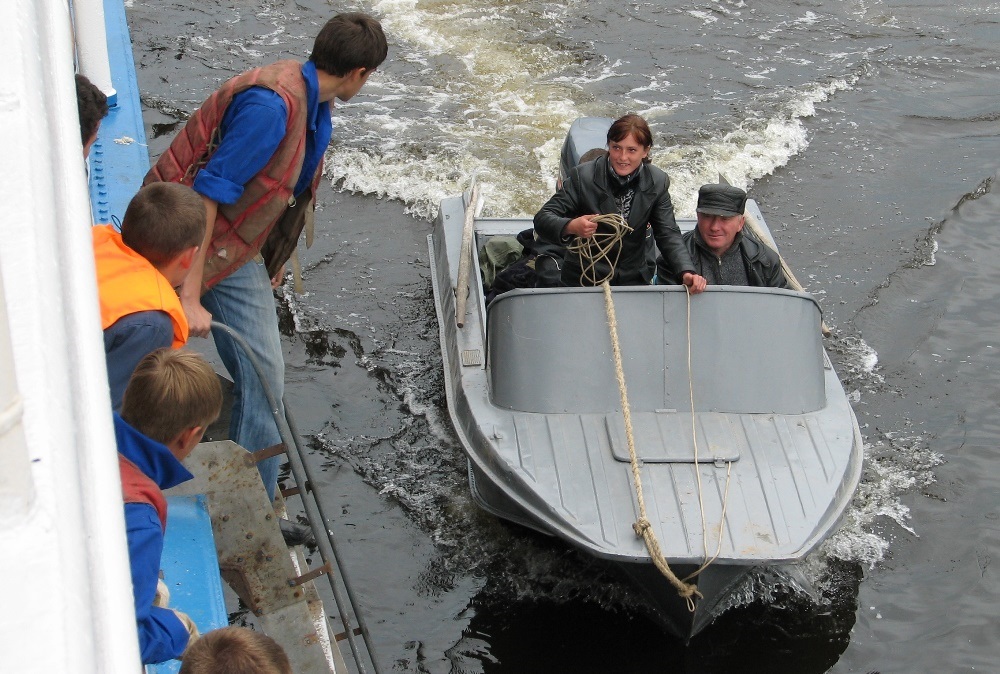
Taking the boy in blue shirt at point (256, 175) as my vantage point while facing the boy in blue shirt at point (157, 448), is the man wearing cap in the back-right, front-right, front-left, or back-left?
back-left

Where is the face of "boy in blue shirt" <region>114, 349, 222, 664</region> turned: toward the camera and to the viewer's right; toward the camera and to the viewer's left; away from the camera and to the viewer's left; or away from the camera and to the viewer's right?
away from the camera and to the viewer's right

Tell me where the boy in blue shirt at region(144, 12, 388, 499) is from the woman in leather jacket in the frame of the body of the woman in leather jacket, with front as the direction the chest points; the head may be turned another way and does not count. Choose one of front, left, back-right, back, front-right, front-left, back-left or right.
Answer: front-right

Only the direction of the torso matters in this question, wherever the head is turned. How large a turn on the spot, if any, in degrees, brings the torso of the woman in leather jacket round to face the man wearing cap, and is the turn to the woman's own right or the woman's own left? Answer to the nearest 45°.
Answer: approximately 90° to the woman's own left

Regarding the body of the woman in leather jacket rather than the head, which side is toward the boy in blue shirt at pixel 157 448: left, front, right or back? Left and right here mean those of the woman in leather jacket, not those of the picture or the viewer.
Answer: front

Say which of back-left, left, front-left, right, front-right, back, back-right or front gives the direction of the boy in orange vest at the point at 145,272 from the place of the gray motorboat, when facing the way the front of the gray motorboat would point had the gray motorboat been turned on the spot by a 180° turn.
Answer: back-left

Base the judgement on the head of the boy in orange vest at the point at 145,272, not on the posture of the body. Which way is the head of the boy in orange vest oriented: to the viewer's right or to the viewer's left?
to the viewer's right

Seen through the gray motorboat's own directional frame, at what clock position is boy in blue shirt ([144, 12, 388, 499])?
The boy in blue shirt is roughly at 2 o'clock from the gray motorboat.
